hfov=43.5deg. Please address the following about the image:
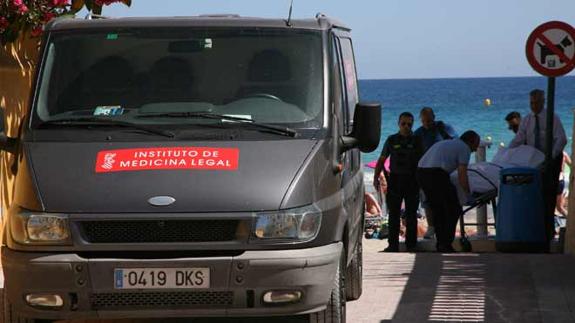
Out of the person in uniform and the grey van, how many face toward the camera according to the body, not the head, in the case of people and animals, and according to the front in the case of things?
2

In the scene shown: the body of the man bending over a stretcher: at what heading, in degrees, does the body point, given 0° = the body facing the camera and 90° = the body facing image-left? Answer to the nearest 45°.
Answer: approximately 270°

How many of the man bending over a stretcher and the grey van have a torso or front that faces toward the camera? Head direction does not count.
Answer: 1

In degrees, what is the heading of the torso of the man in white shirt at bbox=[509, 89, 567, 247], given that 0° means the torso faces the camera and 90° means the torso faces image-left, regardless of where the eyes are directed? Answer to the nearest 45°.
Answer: approximately 45°

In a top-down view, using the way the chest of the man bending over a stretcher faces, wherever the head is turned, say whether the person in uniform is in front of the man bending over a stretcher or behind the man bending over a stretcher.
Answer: behind

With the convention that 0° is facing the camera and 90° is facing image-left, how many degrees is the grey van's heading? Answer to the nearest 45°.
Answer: approximately 0°

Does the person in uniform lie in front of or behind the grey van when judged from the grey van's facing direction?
behind

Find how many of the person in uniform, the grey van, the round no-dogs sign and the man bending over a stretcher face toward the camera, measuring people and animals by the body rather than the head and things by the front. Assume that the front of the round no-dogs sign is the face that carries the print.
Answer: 3

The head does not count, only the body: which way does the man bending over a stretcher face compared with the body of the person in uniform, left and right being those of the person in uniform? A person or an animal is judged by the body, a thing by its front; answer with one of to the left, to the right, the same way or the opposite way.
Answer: to the left
